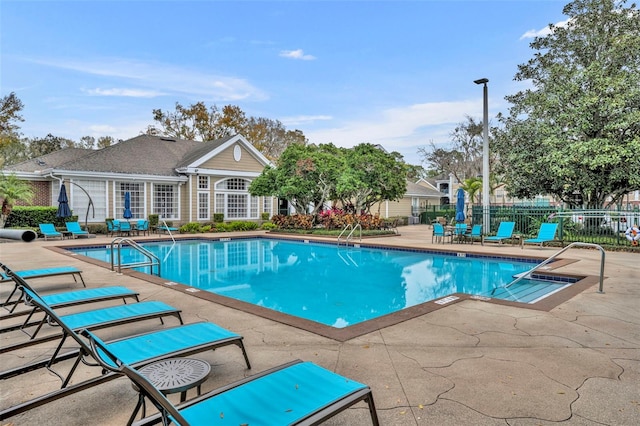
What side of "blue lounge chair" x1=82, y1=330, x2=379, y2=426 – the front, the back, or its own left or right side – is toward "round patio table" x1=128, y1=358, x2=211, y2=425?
left

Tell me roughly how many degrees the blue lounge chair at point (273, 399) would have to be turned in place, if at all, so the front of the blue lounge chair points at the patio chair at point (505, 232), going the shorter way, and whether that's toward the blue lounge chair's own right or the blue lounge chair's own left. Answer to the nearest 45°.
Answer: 0° — it already faces it

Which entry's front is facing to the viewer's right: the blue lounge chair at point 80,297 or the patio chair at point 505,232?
the blue lounge chair

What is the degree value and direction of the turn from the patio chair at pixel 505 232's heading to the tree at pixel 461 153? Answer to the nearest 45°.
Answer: approximately 135° to its right

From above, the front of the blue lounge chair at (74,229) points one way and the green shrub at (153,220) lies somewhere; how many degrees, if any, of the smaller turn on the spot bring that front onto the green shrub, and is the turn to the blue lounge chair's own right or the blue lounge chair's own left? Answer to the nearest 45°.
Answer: approximately 90° to the blue lounge chair's own left

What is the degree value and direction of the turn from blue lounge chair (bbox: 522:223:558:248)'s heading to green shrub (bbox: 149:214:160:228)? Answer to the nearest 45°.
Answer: approximately 45° to its right

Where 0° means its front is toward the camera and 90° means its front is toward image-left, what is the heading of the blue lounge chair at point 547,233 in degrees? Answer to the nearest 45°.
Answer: approximately 45°

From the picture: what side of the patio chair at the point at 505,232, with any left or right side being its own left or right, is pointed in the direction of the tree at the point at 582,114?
back

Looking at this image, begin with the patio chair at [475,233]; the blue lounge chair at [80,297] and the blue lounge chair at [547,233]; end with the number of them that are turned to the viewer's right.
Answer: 1

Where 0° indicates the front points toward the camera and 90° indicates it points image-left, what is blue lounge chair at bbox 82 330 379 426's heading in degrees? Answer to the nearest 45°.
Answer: approximately 225°

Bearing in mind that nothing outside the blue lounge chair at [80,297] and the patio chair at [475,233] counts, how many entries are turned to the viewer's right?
1

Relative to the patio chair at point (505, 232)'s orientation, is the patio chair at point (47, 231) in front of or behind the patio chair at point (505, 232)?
in front

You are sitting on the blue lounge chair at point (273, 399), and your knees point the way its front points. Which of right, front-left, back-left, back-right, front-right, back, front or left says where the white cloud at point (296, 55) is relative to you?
front-left

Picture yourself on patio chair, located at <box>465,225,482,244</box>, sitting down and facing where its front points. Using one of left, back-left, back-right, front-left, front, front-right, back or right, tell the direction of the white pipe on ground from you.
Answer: front-left

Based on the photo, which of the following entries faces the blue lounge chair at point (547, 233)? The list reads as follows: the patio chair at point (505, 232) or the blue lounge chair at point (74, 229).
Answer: the blue lounge chair at point (74, 229)

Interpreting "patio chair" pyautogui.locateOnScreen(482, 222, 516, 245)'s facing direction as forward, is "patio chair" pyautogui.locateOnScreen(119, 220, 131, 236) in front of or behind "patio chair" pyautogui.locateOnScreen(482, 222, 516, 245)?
in front

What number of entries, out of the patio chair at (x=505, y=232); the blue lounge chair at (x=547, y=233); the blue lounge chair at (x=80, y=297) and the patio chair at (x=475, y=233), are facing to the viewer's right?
1

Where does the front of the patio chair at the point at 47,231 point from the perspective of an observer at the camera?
facing the viewer and to the right of the viewer

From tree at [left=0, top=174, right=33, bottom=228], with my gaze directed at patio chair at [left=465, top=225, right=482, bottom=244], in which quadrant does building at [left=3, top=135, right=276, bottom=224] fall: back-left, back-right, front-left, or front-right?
front-left
